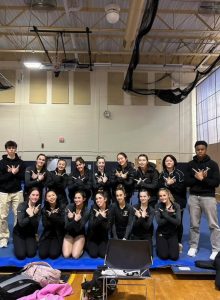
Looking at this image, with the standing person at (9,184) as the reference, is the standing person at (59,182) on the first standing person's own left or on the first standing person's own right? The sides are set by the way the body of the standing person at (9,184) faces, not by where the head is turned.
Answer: on the first standing person's own left

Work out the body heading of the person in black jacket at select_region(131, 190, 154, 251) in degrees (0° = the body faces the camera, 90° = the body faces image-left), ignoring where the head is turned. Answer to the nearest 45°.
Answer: approximately 0°

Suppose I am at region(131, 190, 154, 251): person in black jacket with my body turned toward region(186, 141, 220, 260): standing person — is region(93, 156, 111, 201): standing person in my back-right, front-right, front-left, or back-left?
back-left

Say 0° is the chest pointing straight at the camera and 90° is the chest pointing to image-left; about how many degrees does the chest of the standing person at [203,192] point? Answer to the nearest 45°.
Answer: approximately 0°

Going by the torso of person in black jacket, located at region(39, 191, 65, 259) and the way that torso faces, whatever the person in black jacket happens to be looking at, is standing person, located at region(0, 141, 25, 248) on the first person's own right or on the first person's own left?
on the first person's own right

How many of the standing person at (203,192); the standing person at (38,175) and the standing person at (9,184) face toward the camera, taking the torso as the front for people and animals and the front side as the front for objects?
3
